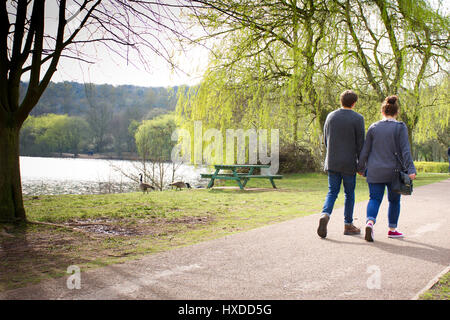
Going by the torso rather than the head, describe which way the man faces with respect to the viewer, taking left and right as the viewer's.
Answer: facing away from the viewer and to the right of the viewer

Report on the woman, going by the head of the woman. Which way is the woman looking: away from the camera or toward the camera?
away from the camera

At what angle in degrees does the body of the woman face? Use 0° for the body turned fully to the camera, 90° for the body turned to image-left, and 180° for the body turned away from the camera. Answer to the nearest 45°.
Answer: approximately 225°
